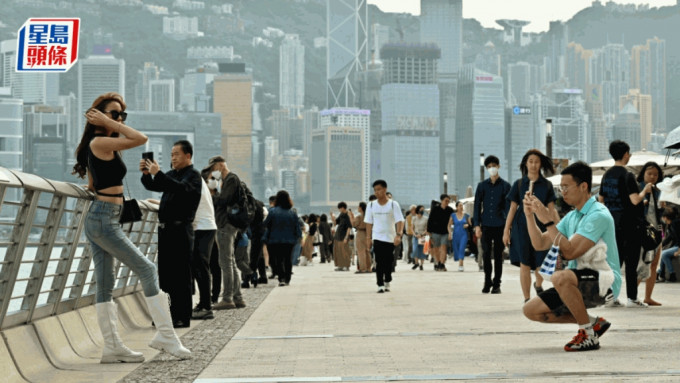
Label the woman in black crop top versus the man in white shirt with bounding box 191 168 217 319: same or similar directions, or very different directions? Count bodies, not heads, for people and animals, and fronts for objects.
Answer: very different directions

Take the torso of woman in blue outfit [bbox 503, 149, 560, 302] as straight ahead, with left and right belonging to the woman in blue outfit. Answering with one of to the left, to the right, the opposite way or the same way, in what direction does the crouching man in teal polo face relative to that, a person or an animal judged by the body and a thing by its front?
to the right

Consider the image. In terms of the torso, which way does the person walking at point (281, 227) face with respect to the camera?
away from the camera

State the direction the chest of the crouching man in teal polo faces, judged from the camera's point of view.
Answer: to the viewer's left

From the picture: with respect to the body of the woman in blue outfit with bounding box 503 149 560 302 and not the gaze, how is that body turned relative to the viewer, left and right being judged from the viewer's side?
facing the viewer

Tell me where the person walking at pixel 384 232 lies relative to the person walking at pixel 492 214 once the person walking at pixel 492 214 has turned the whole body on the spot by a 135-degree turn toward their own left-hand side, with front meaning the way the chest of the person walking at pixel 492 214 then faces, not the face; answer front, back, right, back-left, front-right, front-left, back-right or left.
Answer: left

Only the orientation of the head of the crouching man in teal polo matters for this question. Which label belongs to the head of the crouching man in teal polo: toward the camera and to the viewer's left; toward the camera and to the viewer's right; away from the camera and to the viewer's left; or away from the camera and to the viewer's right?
toward the camera and to the viewer's left

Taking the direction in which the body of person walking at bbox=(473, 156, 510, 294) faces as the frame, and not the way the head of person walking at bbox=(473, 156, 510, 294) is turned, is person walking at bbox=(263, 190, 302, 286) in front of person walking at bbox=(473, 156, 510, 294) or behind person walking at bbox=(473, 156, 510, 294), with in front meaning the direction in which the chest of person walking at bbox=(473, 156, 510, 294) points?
behind

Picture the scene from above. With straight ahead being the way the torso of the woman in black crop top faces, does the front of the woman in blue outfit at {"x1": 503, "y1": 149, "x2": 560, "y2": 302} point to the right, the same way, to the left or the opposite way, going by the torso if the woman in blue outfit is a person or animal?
to the right

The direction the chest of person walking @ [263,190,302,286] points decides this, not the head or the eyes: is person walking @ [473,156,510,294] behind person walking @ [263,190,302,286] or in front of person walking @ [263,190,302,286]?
behind

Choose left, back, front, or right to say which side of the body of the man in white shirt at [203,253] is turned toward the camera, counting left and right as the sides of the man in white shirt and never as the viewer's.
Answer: left

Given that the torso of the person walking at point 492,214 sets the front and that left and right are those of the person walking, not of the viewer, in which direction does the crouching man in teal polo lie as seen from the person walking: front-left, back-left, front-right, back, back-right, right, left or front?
front

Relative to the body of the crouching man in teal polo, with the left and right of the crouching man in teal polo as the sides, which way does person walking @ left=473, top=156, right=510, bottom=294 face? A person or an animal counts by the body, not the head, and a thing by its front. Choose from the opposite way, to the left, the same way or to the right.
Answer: to the left

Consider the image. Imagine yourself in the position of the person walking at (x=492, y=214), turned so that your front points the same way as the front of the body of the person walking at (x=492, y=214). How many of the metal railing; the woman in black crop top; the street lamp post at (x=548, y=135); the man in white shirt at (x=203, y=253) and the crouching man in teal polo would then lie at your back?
1
